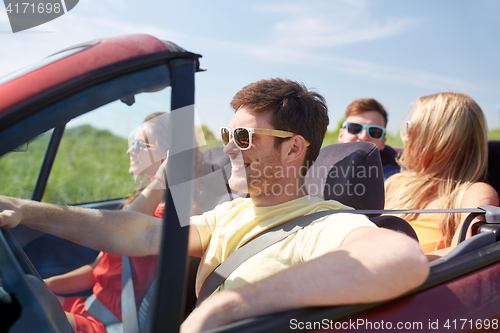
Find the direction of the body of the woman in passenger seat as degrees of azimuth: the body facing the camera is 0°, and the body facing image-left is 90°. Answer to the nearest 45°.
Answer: approximately 90°
